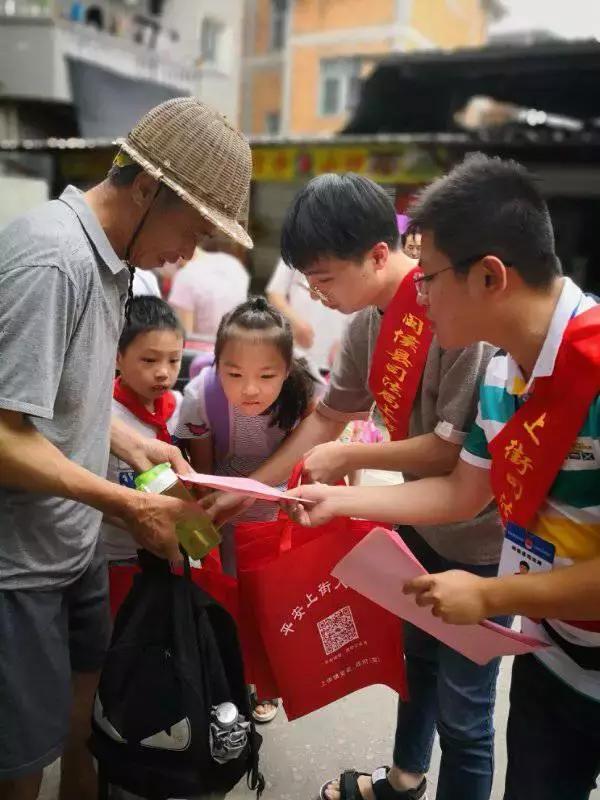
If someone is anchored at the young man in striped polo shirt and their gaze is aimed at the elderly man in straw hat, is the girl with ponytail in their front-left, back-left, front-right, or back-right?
front-right

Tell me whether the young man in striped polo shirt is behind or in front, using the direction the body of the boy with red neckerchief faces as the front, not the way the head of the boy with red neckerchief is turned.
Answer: in front

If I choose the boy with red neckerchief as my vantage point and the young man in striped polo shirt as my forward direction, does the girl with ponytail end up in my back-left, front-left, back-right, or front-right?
front-left

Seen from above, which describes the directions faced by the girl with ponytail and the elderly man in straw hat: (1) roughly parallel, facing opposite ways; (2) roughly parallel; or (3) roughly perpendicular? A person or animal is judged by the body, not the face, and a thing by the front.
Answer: roughly perpendicular

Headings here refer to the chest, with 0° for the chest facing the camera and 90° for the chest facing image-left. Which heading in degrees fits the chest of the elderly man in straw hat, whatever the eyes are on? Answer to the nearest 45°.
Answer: approximately 270°

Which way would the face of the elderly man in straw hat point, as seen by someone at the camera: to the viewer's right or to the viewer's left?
to the viewer's right

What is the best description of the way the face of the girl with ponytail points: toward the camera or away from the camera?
toward the camera

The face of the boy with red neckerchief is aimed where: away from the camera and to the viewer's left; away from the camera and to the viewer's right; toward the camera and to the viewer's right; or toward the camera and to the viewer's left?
toward the camera and to the viewer's right

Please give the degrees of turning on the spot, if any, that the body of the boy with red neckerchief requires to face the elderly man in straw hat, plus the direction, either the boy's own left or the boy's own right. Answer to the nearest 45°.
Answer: approximately 45° to the boy's own right

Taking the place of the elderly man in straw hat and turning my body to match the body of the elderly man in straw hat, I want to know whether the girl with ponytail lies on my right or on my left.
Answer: on my left

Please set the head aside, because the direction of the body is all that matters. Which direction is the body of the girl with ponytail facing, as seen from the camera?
toward the camera

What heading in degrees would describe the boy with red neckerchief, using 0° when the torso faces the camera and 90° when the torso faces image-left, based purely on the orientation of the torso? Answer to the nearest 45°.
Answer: approximately 315°

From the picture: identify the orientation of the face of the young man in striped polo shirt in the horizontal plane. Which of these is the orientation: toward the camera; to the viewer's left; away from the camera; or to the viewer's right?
to the viewer's left

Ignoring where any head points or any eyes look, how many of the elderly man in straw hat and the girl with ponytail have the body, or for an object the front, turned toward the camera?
1

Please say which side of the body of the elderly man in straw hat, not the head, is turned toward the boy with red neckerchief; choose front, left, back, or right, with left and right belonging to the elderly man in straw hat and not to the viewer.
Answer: left

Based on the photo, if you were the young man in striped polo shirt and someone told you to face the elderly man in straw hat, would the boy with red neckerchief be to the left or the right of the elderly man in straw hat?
right
